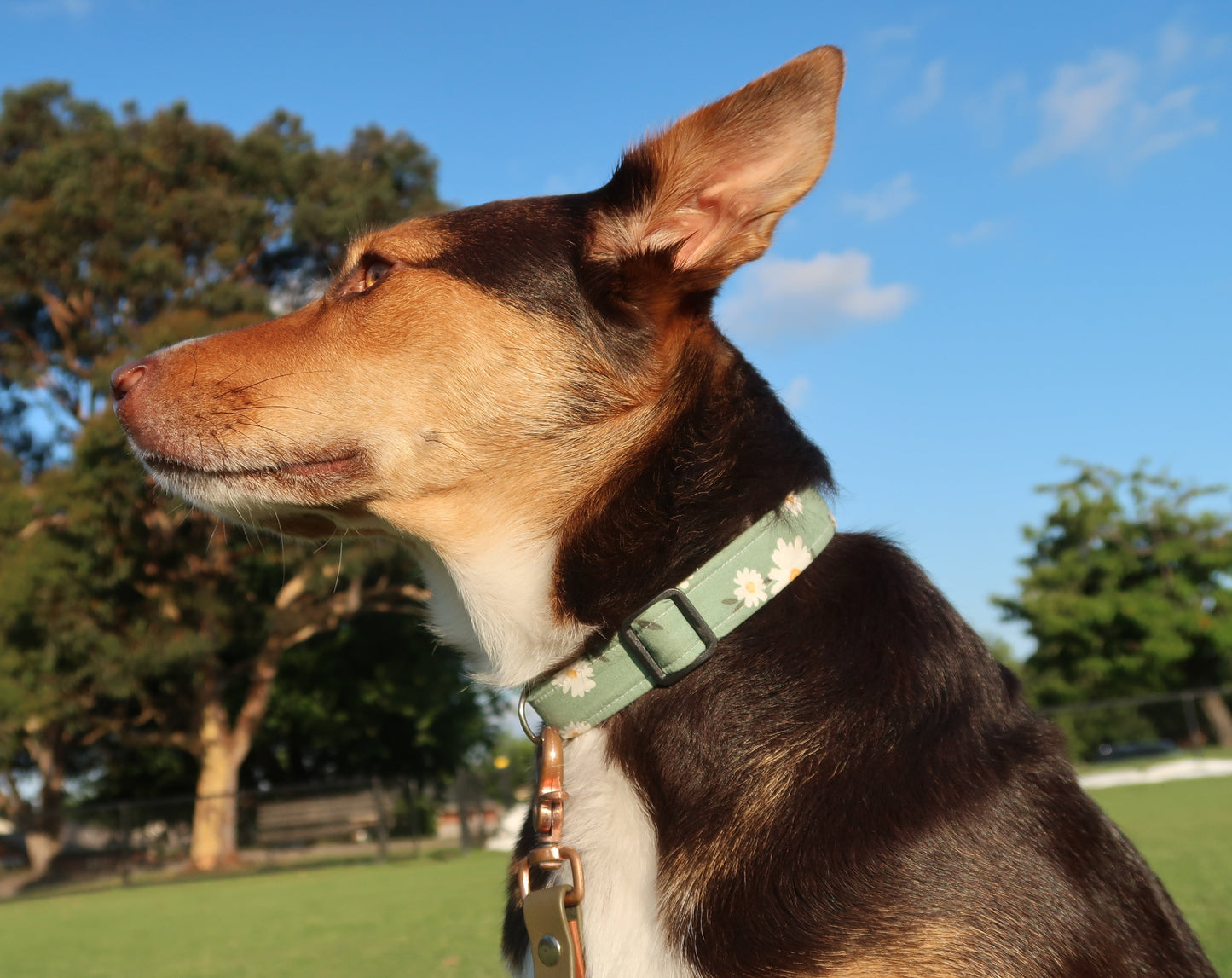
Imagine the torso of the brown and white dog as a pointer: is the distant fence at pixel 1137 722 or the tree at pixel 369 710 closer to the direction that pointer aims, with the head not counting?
the tree

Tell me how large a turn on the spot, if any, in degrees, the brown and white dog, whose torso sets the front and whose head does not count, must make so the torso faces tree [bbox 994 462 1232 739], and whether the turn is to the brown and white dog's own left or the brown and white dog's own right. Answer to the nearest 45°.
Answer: approximately 135° to the brown and white dog's own right

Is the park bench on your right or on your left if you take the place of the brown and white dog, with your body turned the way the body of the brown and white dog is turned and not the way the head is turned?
on your right

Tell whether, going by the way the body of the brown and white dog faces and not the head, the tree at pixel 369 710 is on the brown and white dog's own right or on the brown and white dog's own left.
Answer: on the brown and white dog's own right

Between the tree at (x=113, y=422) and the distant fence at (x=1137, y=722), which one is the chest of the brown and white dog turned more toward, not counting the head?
the tree

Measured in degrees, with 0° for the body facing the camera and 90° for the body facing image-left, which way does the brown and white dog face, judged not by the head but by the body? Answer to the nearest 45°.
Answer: approximately 90°

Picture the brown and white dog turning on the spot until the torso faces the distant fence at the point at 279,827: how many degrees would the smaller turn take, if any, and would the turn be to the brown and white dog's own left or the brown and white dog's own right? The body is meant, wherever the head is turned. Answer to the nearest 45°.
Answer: approximately 45° to the brown and white dog's own right
